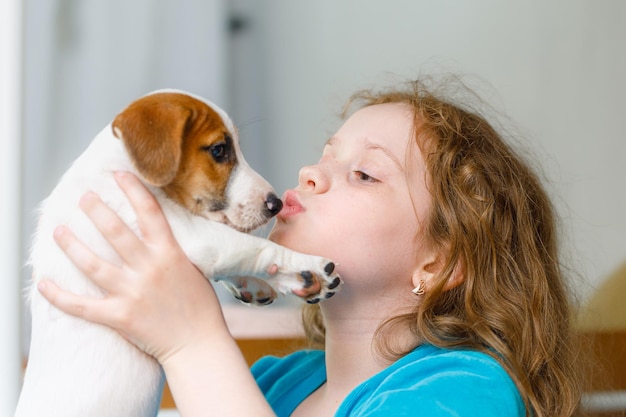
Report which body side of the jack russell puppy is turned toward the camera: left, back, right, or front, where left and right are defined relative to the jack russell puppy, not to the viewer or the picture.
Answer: right
